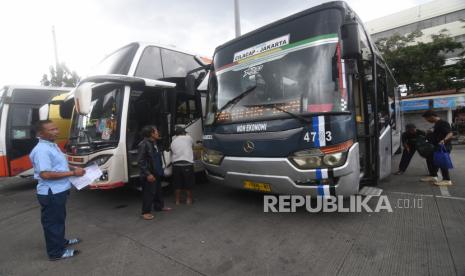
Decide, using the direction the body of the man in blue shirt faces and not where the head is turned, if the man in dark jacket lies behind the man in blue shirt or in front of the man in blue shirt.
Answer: in front

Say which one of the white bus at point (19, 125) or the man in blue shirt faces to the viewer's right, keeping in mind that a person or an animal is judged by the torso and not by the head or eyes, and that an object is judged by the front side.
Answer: the man in blue shirt

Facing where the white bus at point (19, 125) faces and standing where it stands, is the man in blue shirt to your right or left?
on your left

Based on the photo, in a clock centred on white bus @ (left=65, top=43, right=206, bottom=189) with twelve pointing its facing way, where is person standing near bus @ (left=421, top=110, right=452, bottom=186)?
The person standing near bus is roughly at 8 o'clock from the white bus.

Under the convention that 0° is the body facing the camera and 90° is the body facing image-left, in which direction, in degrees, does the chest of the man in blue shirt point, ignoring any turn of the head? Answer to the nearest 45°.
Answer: approximately 270°

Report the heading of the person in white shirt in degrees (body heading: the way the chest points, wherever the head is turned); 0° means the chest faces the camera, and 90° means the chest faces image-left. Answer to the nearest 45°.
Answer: approximately 180°

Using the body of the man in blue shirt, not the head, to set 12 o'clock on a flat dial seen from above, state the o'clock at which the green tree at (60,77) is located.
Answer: The green tree is roughly at 9 o'clock from the man in blue shirt.

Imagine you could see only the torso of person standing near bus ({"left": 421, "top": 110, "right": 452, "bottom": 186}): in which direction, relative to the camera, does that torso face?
to the viewer's left

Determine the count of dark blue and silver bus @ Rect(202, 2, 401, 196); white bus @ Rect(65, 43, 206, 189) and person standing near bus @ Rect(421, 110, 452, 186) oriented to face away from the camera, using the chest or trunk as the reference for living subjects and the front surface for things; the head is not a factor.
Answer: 0

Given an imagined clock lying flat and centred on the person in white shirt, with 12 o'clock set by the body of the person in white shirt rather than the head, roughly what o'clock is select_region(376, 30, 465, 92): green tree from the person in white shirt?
The green tree is roughly at 2 o'clock from the person in white shirt.

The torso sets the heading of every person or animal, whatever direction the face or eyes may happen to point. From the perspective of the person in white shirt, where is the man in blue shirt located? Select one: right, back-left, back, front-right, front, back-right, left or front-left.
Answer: back-left

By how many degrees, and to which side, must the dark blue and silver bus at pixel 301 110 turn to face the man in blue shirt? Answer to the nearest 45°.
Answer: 0° — it already faces them

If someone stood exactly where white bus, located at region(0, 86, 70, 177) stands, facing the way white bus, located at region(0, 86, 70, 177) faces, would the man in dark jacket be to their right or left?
on their left
